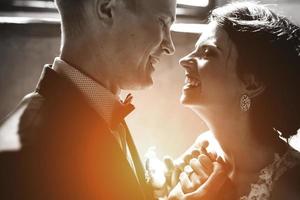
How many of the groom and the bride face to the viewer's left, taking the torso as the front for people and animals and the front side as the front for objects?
1

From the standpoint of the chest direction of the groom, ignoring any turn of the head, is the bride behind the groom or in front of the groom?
in front

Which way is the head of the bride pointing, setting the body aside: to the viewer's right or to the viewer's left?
to the viewer's left

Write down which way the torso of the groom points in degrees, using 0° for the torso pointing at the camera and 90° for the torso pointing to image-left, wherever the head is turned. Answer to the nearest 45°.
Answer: approximately 270°

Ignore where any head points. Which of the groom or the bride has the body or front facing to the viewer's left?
the bride

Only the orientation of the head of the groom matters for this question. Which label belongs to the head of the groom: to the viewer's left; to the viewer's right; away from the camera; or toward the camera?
to the viewer's right

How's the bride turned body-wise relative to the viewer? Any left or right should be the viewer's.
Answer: facing to the left of the viewer

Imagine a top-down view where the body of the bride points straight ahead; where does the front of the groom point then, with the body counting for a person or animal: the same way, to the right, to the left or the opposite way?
the opposite way
